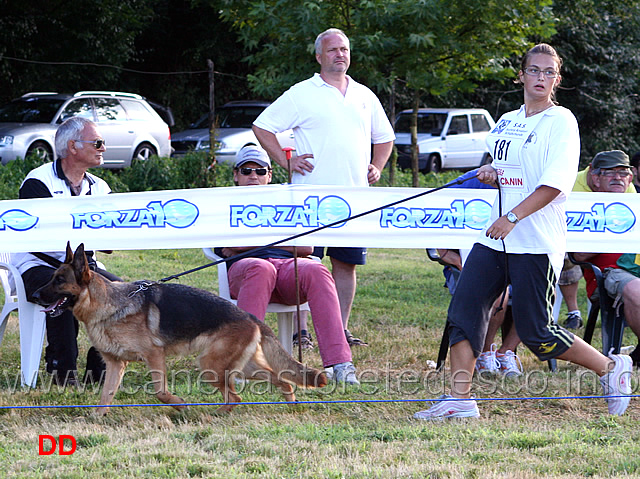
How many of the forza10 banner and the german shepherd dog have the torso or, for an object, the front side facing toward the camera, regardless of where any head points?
1

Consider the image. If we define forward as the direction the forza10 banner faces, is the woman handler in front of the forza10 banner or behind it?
in front

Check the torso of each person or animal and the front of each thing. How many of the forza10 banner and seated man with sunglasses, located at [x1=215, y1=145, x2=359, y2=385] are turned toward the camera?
2

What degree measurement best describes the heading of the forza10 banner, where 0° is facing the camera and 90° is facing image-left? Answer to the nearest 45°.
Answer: approximately 0°

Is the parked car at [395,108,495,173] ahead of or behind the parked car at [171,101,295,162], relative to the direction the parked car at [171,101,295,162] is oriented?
behind

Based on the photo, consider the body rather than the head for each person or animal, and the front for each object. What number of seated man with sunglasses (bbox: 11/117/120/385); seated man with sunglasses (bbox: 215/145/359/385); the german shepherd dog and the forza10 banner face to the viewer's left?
1

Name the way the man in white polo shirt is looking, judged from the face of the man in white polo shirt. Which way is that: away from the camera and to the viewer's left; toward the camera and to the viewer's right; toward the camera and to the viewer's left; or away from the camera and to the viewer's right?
toward the camera and to the viewer's right

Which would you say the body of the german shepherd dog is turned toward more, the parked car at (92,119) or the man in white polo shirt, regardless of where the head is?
the parked car

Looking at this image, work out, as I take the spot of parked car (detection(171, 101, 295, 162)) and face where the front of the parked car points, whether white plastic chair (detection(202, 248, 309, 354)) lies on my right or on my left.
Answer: on my left

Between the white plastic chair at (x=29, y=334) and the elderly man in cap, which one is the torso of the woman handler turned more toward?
the white plastic chair

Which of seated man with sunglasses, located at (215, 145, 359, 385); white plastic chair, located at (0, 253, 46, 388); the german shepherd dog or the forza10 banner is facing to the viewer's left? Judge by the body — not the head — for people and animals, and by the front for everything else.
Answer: the german shepherd dog

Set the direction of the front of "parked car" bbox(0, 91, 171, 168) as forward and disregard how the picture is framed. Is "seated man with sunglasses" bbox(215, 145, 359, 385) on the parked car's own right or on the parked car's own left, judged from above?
on the parked car's own left

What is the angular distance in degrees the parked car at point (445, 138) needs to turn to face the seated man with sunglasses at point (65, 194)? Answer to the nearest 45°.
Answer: approximately 45° to its left
